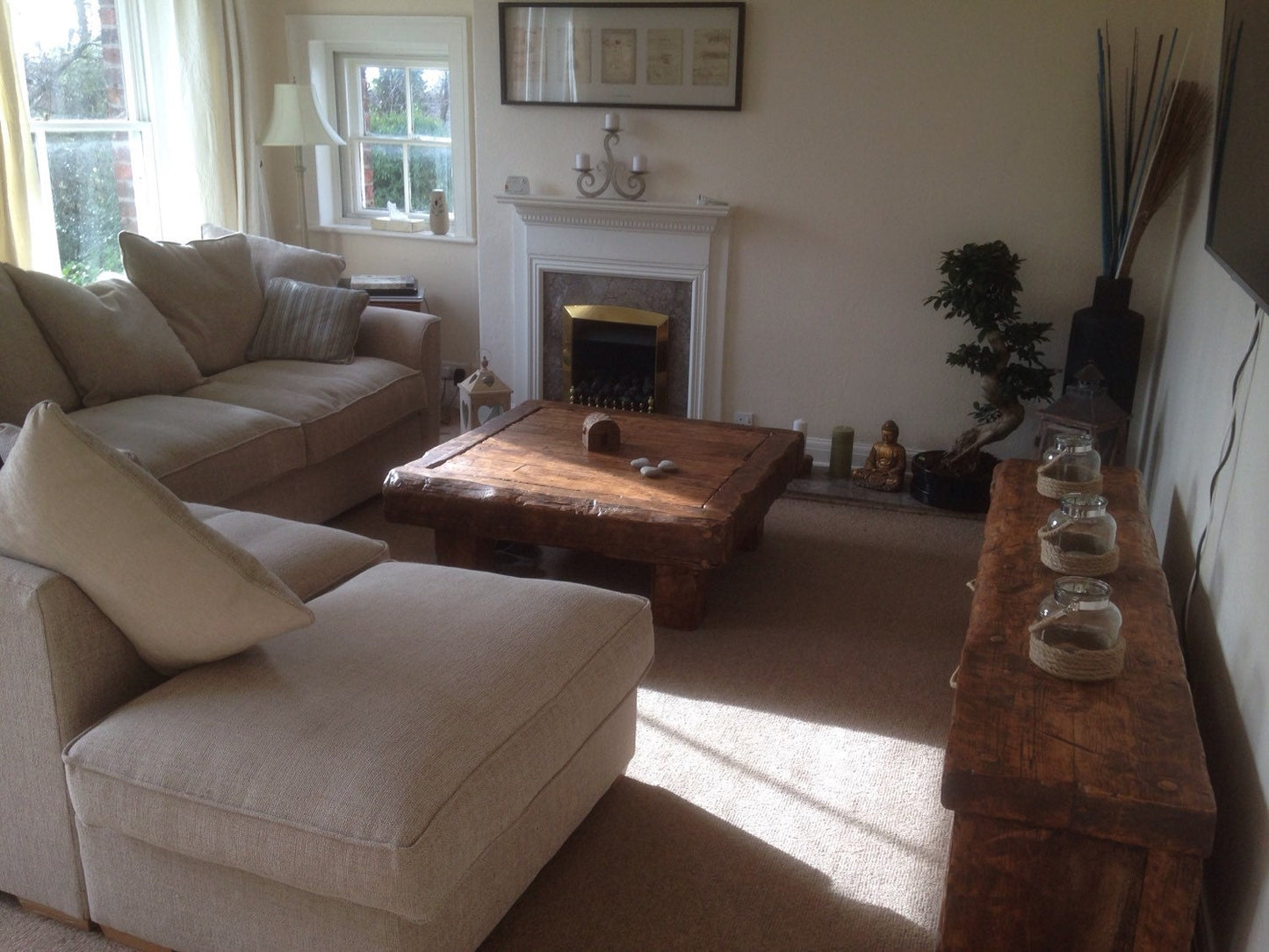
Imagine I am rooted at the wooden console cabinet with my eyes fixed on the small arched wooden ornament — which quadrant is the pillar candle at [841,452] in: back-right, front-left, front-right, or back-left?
front-right

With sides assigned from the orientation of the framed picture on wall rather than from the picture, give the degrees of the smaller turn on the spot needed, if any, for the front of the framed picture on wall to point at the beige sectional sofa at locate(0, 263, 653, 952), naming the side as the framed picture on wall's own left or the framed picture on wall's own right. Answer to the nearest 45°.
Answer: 0° — it already faces it

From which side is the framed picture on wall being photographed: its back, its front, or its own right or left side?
front

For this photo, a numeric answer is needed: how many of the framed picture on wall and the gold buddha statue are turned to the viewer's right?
0

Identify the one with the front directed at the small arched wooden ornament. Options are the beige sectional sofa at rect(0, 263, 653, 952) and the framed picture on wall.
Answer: the framed picture on wall

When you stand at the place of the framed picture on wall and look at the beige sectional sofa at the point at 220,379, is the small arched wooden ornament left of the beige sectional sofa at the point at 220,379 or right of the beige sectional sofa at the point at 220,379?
left

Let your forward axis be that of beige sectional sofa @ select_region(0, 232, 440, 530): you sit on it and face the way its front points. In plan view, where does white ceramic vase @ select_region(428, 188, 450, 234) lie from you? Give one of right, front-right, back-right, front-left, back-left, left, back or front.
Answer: left

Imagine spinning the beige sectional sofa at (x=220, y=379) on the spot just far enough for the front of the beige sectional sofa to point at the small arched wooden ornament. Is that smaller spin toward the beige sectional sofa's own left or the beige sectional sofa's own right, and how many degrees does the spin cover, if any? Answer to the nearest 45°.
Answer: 0° — it already faces it

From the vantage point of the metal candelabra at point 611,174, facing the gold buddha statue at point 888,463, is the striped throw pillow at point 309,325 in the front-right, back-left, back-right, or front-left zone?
back-right

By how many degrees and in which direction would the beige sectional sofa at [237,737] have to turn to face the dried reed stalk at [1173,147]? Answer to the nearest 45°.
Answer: approximately 90° to its left

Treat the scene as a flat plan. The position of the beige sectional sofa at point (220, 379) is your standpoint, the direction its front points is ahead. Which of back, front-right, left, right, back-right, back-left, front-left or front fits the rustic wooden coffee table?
front

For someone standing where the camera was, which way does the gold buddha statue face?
facing the viewer and to the left of the viewer

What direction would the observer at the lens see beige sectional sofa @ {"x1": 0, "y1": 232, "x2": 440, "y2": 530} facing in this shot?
facing the viewer and to the right of the viewer

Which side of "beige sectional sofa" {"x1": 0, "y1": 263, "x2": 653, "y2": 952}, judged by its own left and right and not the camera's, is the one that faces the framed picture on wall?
left

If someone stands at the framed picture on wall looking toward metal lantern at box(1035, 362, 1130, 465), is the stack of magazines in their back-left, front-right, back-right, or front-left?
back-right

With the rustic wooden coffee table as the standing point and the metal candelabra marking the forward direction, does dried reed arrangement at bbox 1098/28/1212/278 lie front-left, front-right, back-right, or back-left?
front-right
